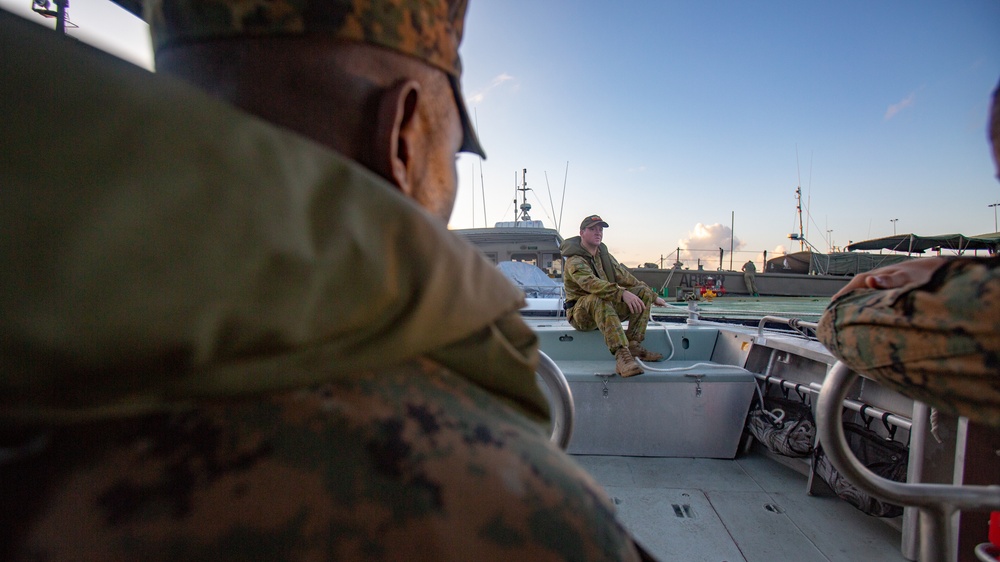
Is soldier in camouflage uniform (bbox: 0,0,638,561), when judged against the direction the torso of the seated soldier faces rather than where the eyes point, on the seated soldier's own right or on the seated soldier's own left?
on the seated soldier's own right

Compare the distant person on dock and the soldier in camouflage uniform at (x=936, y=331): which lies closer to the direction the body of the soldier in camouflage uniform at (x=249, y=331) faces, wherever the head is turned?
the distant person on dock

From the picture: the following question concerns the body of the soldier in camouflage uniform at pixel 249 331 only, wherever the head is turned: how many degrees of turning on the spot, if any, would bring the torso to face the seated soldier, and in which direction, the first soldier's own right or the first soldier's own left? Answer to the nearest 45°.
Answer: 0° — they already face them

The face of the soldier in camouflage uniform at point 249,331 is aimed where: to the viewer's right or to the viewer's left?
to the viewer's right

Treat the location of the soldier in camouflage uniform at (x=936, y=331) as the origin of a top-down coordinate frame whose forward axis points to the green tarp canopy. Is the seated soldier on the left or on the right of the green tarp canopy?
left

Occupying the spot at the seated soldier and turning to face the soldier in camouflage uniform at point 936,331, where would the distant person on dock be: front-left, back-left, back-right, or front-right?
back-left

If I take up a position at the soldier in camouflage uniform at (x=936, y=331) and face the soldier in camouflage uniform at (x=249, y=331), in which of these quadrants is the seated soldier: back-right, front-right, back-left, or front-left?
back-right

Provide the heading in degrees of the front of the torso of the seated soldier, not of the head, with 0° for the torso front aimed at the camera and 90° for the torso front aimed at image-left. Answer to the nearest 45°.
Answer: approximately 315°

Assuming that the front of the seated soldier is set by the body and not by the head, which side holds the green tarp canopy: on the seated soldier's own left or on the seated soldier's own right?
on the seated soldier's own left

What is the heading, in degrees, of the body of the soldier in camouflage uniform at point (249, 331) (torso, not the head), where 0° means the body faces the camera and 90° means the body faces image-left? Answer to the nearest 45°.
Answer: approximately 225°
